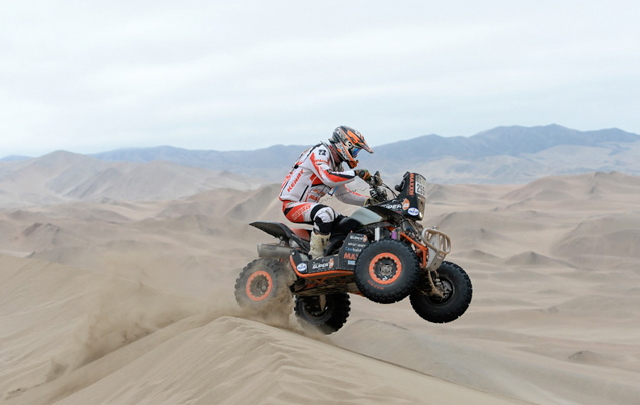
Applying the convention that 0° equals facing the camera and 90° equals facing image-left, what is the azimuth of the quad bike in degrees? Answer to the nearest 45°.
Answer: approximately 315°
